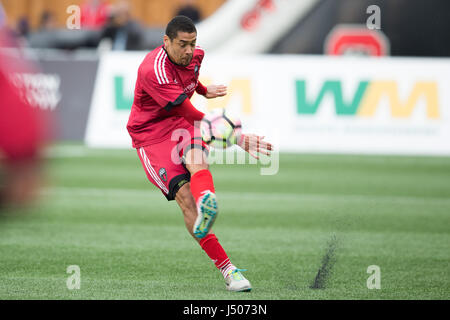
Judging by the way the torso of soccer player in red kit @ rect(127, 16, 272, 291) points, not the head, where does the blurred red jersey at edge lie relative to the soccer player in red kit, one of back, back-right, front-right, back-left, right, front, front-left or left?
front-right

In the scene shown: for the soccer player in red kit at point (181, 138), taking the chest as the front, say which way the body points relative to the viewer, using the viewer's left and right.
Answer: facing the viewer and to the right of the viewer

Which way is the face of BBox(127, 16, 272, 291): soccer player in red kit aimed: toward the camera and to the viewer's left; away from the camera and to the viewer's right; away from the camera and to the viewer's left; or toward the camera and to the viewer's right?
toward the camera and to the viewer's right
